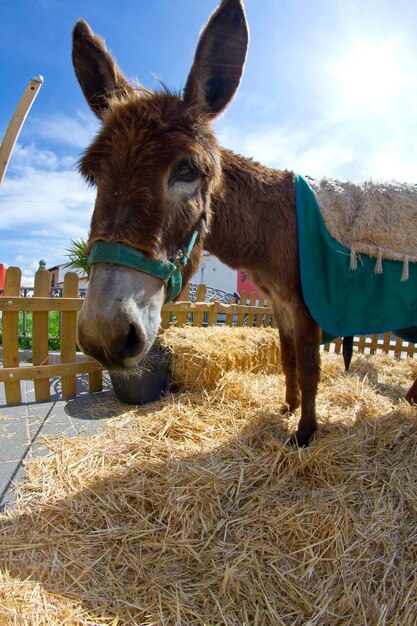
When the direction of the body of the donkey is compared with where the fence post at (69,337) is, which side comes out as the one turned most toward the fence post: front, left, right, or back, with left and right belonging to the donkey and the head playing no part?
right

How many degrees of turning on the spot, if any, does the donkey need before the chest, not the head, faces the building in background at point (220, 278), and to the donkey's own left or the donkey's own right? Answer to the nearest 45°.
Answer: approximately 135° to the donkey's own right

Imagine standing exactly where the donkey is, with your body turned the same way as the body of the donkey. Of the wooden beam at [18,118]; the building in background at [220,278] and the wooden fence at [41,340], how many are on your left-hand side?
0

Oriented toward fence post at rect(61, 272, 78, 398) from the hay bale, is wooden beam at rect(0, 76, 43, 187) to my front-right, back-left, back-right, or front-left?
front-left

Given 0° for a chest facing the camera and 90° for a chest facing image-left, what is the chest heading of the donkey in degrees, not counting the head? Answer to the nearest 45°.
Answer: approximately 45°

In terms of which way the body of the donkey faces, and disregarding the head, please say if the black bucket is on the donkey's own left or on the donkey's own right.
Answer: on the donkey's own right

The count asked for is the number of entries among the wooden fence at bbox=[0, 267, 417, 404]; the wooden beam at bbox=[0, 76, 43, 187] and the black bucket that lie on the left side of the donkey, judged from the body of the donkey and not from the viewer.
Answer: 0

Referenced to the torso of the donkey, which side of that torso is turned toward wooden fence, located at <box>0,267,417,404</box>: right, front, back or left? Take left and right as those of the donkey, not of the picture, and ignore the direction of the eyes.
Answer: right

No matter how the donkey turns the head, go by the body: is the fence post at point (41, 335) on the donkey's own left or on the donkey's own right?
on the donkey's own right

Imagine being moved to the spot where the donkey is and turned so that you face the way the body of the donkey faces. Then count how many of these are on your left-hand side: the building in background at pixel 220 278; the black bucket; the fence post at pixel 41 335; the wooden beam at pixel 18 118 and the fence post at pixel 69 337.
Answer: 0

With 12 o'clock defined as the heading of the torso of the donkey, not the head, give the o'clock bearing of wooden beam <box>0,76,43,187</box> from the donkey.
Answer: The wooden beam is roughly at 3 o'clock from the donkey.
